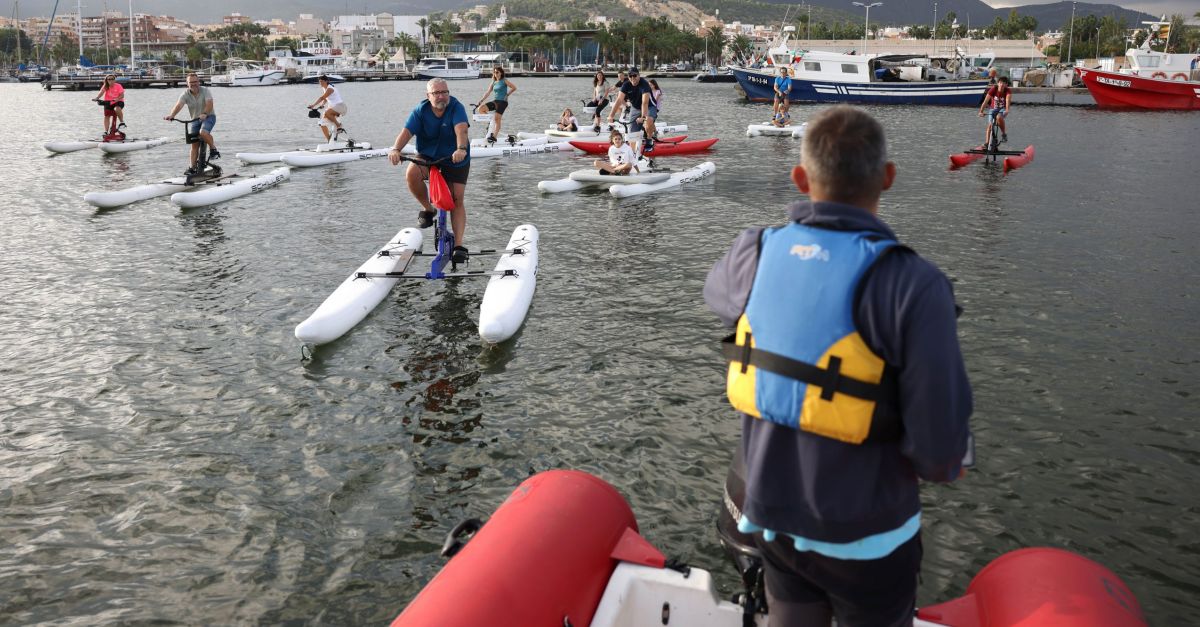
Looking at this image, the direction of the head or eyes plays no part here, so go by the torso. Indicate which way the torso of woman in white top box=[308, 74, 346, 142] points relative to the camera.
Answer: to the viewer's left

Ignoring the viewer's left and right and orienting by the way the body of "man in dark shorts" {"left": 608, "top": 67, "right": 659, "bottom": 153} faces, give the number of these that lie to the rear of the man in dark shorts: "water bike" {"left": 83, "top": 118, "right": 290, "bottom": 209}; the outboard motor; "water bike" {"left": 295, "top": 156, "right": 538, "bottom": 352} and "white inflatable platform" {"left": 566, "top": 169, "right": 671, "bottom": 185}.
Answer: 0

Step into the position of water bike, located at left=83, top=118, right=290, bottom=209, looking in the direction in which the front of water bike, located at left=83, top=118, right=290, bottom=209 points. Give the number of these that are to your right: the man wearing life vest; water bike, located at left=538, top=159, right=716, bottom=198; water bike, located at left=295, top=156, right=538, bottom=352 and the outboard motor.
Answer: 0

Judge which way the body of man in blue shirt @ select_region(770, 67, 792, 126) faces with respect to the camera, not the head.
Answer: toward the camera

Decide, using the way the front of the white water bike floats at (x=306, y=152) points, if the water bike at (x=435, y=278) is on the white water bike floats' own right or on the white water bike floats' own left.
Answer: on the white water bike floats' own left

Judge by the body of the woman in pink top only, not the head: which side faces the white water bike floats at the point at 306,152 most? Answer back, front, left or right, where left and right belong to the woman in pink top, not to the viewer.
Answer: left

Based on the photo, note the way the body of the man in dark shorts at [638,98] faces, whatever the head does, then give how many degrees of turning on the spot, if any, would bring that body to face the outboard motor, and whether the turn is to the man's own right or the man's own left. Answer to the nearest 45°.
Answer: approximately 45° to the man's own left

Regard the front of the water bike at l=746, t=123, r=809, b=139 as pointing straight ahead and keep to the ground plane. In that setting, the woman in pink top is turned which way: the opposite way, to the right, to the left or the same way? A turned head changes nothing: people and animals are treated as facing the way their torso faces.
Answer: the same way

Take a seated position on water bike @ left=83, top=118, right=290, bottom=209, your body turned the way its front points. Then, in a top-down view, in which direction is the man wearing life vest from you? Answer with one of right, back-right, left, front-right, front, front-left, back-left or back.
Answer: front-left

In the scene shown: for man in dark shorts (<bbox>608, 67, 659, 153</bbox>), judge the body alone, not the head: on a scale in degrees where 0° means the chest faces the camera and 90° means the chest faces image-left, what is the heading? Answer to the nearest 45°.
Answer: approximately 45°

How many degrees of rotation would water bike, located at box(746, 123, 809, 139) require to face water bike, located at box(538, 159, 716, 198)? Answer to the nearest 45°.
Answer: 0° — it already faces it

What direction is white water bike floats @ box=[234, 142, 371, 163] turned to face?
to the viewer's left
